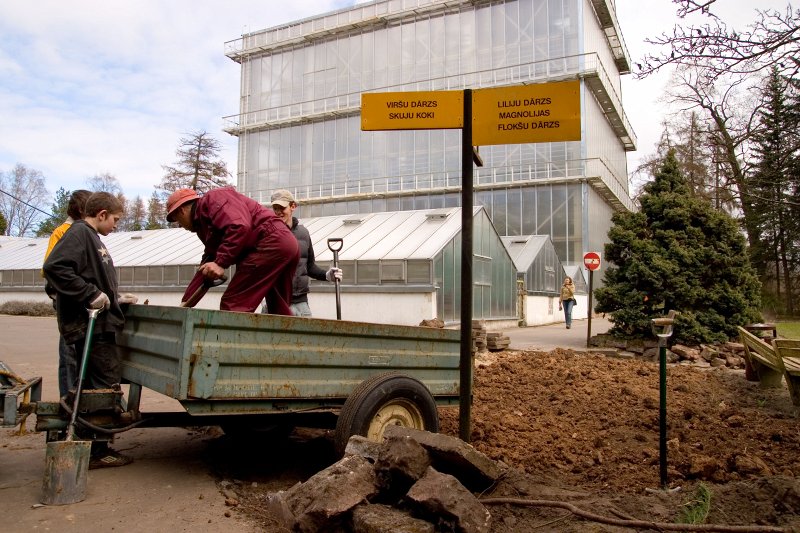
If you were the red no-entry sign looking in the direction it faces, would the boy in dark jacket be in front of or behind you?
in front

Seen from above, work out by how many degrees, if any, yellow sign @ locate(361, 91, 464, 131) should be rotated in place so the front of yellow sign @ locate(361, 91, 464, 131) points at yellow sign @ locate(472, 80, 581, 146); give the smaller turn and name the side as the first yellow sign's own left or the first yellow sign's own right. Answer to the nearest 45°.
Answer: approximately 90° to the first yellow sign's own left

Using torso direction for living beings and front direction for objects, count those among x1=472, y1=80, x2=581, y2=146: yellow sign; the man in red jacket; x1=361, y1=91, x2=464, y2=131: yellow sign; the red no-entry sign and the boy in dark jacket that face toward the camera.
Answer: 3

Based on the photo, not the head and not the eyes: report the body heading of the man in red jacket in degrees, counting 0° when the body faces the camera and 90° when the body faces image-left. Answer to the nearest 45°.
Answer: approximately 90°

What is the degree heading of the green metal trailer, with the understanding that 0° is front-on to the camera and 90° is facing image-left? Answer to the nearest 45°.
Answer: approximately 45°

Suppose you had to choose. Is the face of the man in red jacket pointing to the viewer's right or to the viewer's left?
to the viewer's left

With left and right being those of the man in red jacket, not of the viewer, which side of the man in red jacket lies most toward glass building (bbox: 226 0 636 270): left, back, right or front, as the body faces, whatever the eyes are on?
right

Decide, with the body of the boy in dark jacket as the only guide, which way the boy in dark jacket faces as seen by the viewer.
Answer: to the viewer's right

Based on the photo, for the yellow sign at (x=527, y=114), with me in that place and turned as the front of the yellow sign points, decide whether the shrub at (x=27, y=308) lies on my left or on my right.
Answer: on my right

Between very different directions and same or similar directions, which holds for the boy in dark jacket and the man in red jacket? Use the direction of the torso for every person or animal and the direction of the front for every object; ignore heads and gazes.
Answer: very different directions

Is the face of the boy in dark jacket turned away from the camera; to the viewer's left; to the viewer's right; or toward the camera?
to the viewer's right

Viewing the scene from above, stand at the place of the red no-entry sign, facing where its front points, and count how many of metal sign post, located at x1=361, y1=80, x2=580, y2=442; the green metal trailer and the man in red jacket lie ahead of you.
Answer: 3

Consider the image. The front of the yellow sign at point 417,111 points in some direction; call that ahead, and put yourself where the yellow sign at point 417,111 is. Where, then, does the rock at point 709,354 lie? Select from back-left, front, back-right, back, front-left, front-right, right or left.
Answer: back-left
